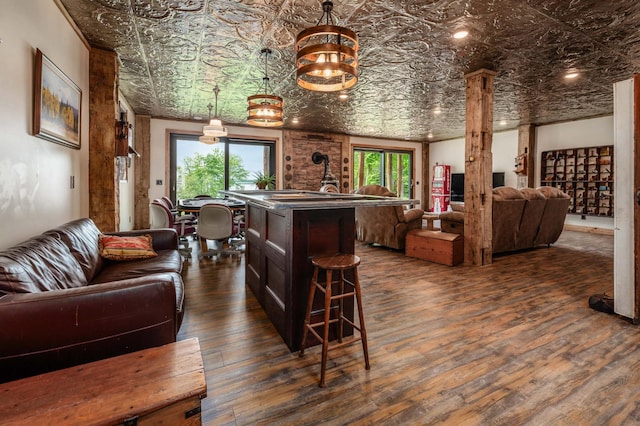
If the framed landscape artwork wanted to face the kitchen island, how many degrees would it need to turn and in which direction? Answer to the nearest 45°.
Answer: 0° — it already faces it

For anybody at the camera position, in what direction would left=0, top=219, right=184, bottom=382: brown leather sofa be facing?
facing to the right of the viewer

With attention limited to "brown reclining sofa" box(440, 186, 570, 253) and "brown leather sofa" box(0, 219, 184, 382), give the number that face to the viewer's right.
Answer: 1

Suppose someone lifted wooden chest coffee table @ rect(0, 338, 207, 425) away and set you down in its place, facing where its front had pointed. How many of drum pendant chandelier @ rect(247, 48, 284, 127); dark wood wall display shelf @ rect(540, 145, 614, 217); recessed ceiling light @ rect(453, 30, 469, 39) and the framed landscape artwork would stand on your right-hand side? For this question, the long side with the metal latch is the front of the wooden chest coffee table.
0

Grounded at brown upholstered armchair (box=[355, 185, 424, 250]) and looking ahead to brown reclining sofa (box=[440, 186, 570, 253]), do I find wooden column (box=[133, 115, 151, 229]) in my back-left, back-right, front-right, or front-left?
back-left

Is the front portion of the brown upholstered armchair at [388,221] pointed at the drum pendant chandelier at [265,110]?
no

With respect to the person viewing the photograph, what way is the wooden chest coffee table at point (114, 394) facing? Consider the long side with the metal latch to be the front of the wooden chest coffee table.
facing the viewer and to the right of the viewer

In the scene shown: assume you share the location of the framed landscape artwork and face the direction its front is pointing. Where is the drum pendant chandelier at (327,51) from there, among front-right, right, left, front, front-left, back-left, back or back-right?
front

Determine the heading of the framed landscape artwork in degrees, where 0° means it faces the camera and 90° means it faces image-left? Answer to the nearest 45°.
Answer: approximately 315°
